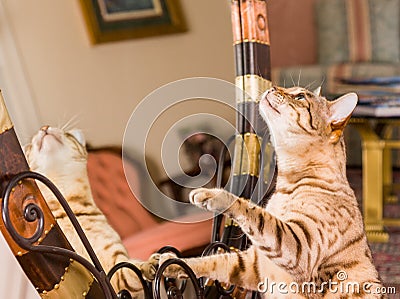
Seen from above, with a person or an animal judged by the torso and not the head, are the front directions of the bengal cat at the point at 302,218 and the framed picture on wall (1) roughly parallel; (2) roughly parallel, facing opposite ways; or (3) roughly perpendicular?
roughly perpendicular

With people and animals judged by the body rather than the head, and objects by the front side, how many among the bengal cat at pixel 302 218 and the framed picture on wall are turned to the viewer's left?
1

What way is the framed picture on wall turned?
toward the camera

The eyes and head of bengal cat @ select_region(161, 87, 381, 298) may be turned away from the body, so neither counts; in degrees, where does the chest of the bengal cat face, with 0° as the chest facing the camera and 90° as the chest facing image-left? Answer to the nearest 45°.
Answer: approximately 90°

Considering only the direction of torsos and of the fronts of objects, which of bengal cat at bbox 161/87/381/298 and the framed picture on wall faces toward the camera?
the framed picture on wall
